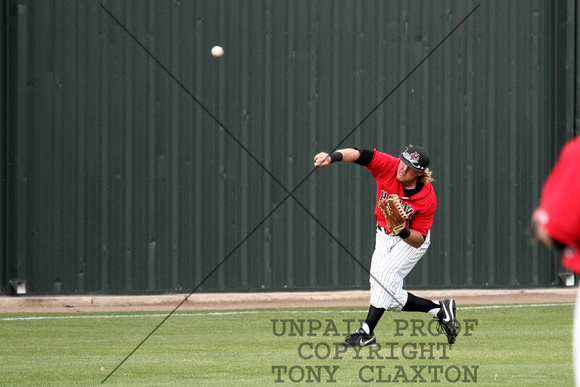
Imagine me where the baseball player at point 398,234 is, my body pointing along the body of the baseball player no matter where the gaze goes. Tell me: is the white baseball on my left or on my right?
on my right

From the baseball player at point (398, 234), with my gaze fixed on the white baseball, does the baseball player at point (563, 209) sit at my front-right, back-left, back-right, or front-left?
back-left

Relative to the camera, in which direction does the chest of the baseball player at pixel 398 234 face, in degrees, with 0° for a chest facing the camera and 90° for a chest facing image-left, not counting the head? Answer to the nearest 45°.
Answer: approximately 45°

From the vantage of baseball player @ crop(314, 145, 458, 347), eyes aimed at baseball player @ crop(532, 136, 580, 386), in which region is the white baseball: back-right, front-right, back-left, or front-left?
back-right

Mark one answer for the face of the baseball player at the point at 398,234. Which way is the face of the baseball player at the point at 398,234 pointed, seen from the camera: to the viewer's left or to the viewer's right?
to the viewer's left

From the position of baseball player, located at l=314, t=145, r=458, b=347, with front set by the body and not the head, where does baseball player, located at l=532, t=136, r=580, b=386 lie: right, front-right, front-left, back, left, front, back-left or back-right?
front-left
